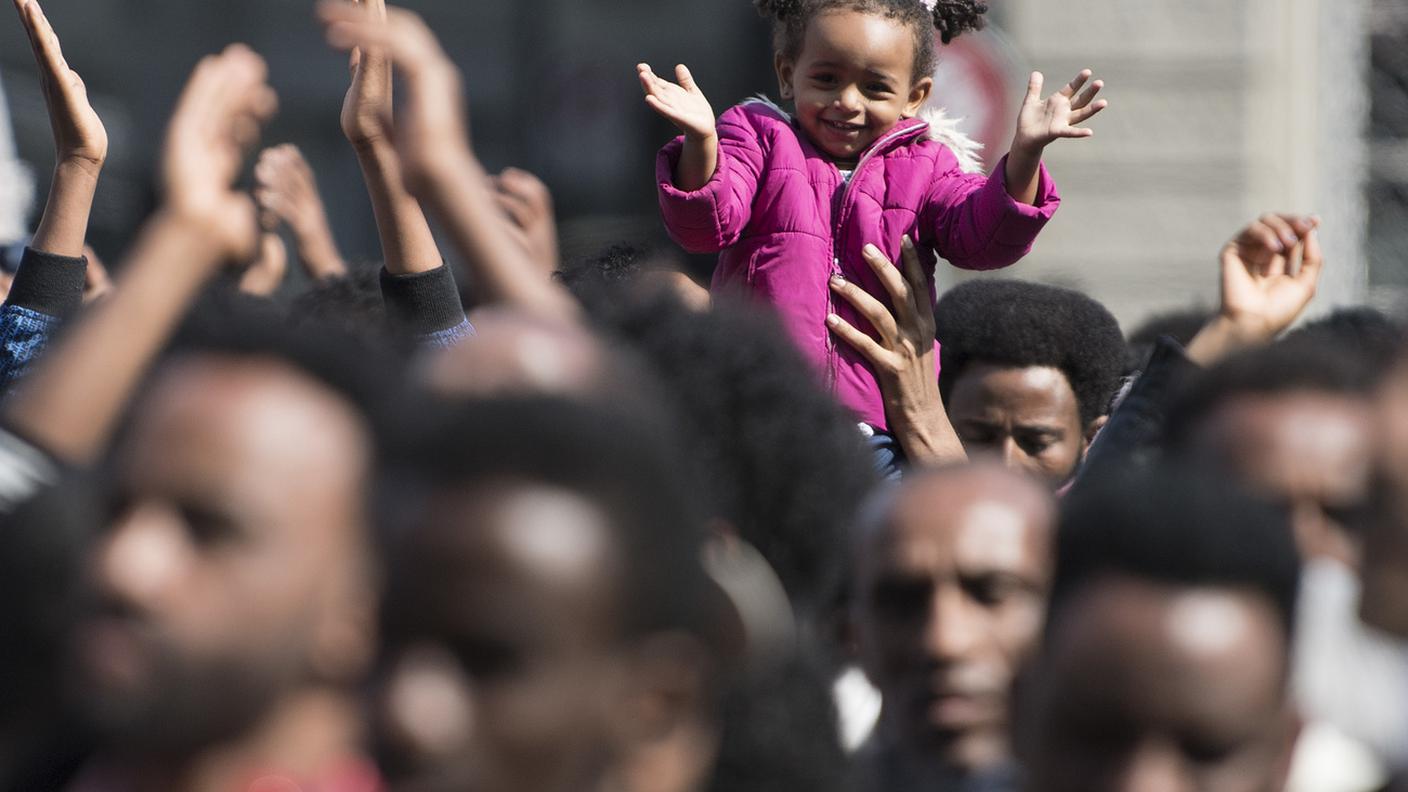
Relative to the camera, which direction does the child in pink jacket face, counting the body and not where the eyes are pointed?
toward the camera

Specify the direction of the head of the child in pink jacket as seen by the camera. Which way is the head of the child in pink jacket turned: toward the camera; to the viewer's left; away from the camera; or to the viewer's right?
toward the camera
